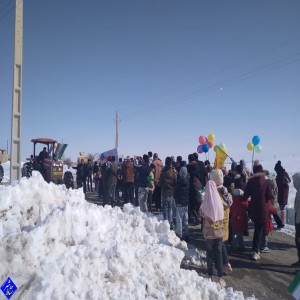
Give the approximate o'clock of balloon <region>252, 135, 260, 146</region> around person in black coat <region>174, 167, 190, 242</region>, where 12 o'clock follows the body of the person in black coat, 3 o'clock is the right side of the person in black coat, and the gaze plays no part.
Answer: The balloon is roughly at 1 o'clock from the person in black coat.

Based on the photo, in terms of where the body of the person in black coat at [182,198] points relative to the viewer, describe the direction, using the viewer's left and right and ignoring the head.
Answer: facing away from the viewer

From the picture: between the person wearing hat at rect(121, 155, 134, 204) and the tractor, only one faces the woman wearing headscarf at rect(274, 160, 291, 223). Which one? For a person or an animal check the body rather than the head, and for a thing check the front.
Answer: the tractor

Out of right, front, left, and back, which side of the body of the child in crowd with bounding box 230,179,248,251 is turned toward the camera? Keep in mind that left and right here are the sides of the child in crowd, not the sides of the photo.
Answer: back

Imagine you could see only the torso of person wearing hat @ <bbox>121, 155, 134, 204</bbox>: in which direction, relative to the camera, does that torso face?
away from the camera

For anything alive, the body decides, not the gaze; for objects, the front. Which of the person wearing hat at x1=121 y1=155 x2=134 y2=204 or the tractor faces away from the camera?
the person wearing hat

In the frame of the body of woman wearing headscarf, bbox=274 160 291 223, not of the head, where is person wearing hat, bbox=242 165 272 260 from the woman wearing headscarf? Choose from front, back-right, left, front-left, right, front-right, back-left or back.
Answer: back-left

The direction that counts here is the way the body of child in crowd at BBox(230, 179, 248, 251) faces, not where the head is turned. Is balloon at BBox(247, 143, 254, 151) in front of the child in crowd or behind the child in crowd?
in front

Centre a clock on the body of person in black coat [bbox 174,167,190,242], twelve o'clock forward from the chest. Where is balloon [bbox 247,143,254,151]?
The balloon is roughly at 1 o'clock from the person in black coat.
